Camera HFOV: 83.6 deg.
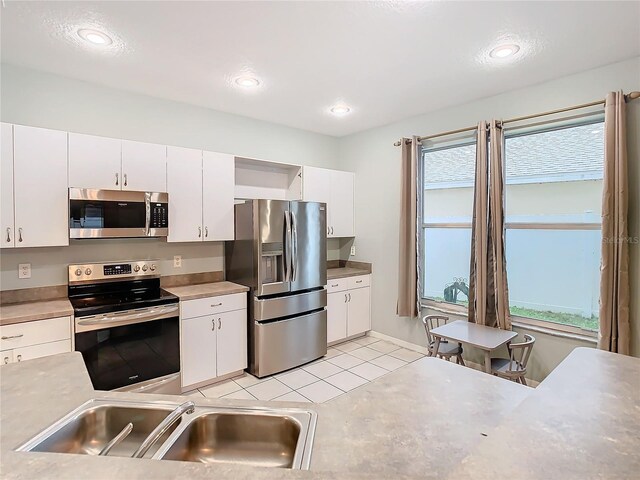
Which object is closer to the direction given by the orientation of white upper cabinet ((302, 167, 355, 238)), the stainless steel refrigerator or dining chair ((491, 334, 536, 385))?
the dining chair

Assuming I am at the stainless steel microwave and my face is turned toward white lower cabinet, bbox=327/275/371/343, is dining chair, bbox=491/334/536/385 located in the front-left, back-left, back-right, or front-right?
front-right

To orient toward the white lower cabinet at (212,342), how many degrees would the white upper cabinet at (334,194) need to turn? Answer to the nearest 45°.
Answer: approximately 90° to its right

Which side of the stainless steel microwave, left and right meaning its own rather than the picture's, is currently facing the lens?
front

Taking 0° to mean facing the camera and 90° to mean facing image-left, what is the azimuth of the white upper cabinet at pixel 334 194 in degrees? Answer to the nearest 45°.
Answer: approximately 315°

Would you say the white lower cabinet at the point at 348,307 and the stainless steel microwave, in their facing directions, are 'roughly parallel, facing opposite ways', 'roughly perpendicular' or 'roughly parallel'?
roughly parallel

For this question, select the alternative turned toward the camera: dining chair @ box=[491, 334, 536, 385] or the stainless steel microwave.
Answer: the stainless steel microwave

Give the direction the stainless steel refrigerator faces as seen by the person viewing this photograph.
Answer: facing the viewer and to the right of the viewer

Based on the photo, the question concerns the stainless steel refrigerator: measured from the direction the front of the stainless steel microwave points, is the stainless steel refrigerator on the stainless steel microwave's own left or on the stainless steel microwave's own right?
on the stainless steel microwave's own left

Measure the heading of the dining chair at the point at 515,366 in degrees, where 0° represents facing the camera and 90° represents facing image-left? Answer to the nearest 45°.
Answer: approximately 135°

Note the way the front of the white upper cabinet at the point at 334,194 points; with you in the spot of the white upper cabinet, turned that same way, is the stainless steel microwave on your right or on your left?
on your right
